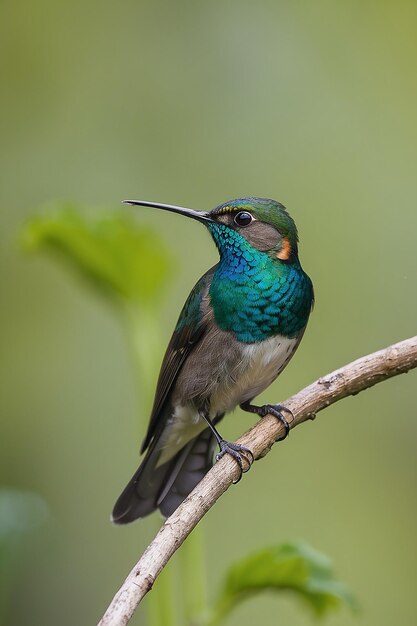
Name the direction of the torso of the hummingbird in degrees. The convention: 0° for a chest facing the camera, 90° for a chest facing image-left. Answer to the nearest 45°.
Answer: approximately 315°
